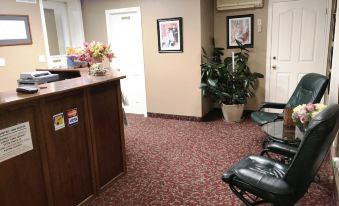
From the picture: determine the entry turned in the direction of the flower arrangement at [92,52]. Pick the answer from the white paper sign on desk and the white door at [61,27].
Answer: the white door

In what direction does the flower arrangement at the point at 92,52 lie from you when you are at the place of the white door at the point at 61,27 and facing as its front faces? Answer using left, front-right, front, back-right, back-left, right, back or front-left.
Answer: front

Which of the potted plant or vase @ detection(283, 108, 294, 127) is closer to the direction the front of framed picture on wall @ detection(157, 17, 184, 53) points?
the vase

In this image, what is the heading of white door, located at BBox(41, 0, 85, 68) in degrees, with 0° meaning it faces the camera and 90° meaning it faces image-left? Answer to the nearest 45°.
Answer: approximately 0°

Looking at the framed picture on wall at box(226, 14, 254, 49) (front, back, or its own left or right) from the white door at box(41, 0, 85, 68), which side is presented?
right

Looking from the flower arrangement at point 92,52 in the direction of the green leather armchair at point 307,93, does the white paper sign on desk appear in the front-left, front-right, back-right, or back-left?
back-right

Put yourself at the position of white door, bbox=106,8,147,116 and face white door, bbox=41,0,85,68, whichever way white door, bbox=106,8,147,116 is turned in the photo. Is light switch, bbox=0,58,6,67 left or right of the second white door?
left

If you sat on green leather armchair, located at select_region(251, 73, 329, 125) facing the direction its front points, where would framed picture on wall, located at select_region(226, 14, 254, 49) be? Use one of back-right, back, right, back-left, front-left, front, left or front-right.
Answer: right

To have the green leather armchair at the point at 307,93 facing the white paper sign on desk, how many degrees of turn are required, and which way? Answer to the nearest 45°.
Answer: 0° — it already faces it

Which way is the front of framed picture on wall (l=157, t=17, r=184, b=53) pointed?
toward the camera

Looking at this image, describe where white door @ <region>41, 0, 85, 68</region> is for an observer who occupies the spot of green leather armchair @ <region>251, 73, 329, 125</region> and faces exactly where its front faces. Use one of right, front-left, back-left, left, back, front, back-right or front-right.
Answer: front-right

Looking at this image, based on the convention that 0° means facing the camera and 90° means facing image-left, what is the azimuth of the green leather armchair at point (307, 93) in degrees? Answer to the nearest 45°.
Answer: approximately 45°

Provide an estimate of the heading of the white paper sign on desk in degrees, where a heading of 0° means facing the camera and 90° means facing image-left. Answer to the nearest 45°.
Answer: approximately 315°

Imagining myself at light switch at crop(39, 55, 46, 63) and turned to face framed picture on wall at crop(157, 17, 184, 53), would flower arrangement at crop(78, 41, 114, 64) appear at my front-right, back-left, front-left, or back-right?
front-right

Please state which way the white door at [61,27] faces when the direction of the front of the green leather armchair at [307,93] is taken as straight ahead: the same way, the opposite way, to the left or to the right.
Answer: to the left

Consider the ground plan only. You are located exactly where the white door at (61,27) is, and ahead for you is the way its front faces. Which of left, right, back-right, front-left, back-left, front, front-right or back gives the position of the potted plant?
front-left
